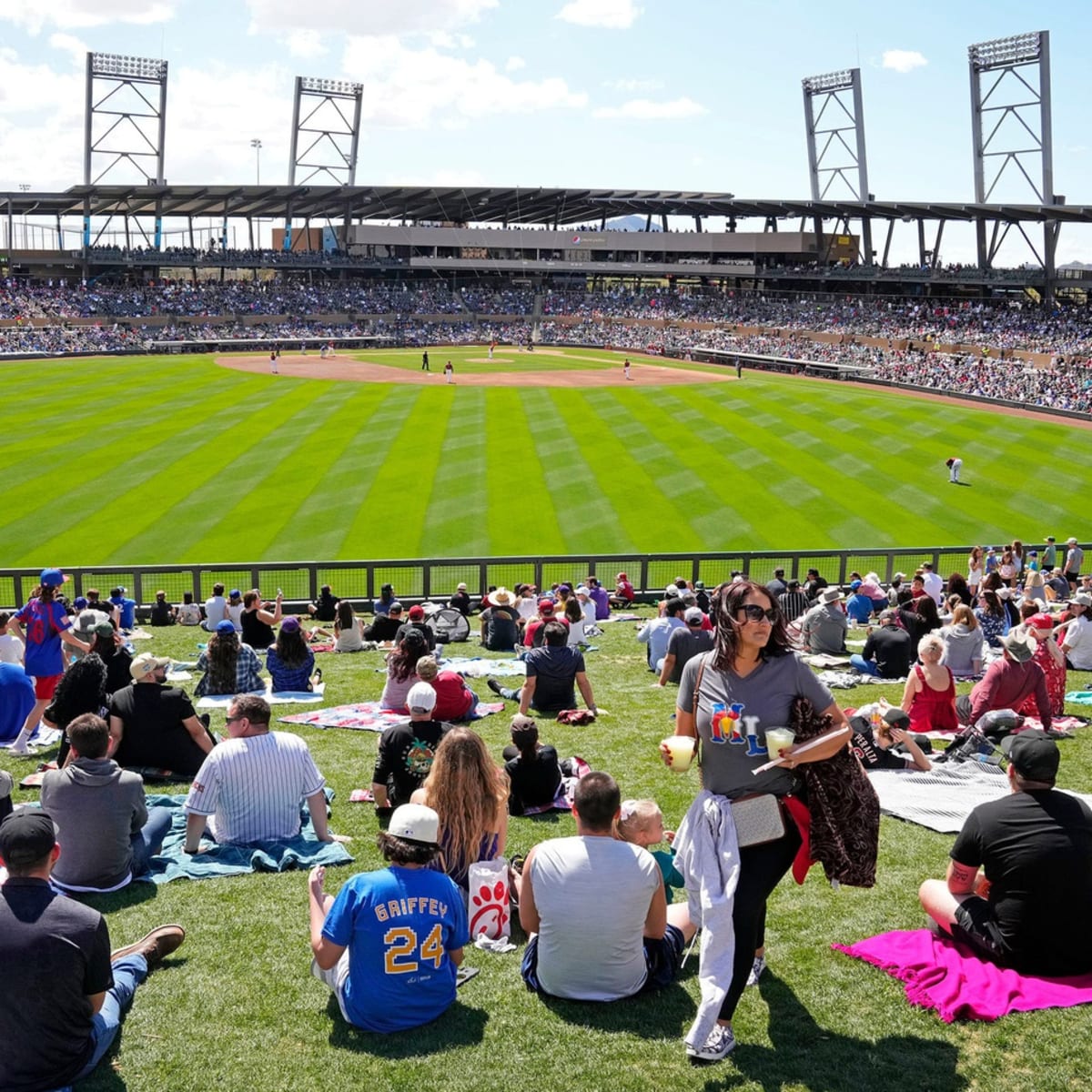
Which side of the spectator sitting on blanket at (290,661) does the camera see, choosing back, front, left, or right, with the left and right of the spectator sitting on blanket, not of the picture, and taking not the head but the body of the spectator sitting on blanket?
back

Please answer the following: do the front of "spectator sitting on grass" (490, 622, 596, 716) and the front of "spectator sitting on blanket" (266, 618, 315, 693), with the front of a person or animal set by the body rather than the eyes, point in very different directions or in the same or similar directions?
same or similar directions

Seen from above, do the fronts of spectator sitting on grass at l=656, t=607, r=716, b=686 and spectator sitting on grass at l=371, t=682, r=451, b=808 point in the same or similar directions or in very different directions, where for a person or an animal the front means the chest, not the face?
same or similar directions

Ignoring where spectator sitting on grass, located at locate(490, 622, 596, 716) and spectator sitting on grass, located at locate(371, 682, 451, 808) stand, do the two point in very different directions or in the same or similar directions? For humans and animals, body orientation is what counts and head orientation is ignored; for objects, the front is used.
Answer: same or similar directions

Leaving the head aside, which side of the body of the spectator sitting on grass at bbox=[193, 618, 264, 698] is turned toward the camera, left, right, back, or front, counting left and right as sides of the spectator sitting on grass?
back

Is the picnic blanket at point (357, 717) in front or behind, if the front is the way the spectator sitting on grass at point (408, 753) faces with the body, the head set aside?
in front

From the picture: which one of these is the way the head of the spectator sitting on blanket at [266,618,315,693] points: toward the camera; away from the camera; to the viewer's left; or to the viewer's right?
away from the camera

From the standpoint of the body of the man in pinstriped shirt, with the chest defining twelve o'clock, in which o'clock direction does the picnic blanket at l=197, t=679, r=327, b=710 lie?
The picnic blanket is roughly at 12 o'clock from the man in pinstriped shirt.

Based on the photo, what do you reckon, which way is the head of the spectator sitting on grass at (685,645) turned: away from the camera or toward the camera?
away from the camera

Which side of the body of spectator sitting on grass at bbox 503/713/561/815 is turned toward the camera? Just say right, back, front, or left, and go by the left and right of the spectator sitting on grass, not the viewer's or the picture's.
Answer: back

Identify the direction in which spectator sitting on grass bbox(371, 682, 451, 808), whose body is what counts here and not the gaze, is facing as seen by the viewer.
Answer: away from the camera

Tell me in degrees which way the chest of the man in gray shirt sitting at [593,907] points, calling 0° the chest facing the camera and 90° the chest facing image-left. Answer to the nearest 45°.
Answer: approximately 180°
